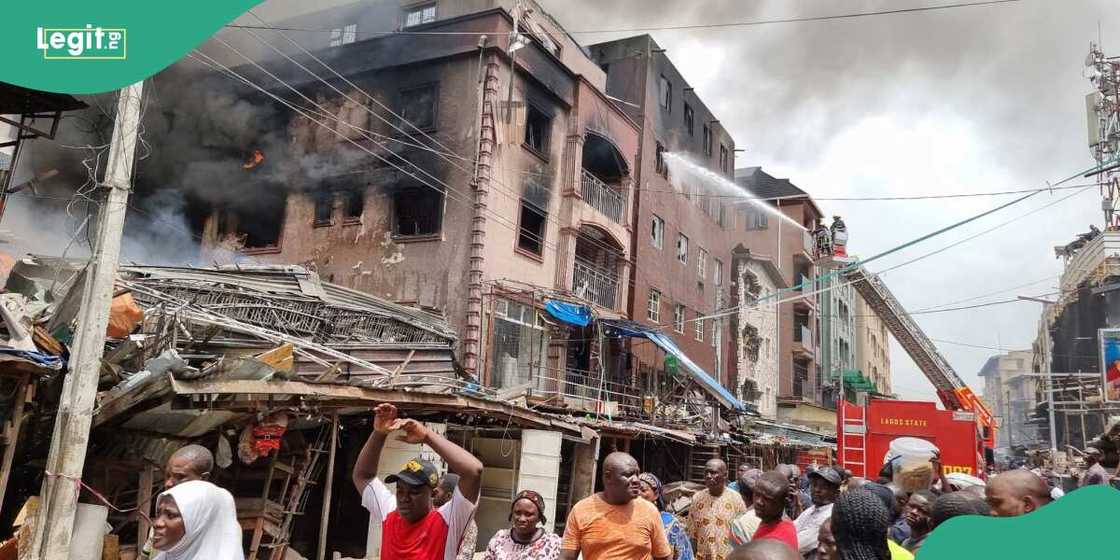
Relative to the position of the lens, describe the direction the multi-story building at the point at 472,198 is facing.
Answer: facing the viewer and to the right of the viewer

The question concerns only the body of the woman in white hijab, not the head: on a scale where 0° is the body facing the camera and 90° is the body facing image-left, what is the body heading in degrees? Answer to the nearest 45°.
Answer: approximately 45°

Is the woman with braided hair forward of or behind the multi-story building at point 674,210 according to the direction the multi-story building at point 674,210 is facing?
forward

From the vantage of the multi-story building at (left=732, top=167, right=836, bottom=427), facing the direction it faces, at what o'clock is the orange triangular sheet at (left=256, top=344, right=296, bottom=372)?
The orange triangular sheet is roughly at 2 o'clock from the multi-story building.

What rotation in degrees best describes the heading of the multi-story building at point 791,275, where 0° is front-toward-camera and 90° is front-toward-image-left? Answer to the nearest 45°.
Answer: approximately 315°

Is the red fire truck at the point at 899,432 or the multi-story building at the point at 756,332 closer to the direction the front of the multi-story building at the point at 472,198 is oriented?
the red fire truck

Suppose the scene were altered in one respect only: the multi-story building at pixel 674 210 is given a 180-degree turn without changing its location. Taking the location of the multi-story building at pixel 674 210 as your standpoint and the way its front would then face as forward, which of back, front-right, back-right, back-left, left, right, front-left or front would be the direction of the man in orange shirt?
back-left

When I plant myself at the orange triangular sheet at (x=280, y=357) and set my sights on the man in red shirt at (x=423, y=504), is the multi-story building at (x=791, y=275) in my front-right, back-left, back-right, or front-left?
back-left

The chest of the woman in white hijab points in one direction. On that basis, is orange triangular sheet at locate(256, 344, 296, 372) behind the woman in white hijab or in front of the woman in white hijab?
behind

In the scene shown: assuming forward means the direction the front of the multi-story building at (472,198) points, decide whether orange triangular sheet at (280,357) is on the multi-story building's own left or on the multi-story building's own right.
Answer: on the multi-story building's own right
